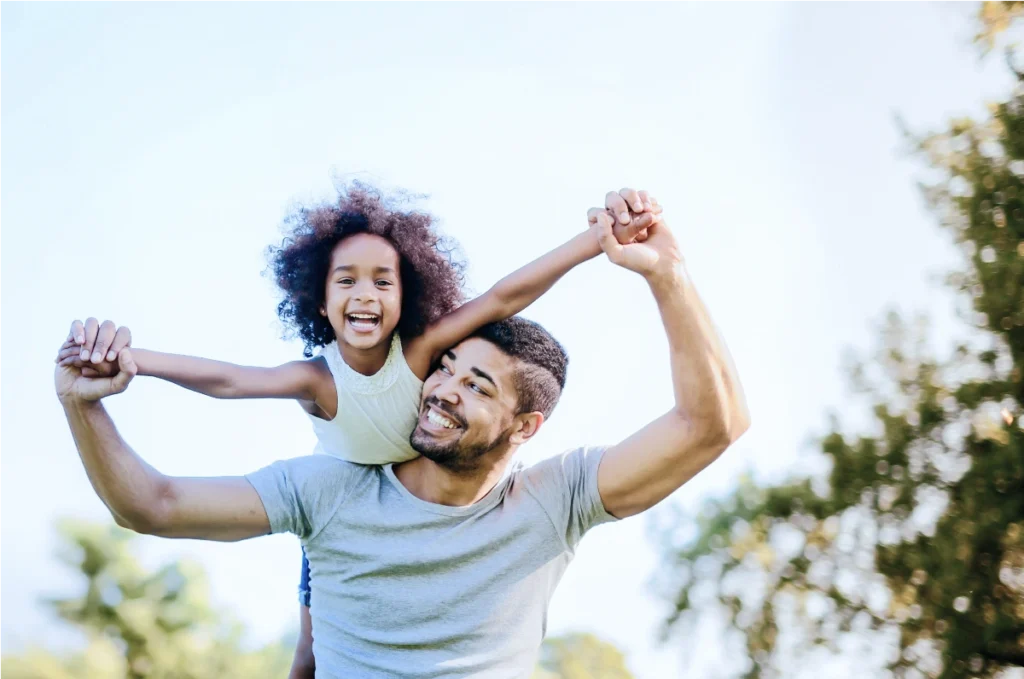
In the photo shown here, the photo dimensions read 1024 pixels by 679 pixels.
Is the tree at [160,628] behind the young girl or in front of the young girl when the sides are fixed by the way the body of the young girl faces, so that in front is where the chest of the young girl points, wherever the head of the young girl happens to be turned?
behind

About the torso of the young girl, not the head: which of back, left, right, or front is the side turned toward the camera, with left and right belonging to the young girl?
front

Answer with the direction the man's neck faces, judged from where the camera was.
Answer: facing the viewer

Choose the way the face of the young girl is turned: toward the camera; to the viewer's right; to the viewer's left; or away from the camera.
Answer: toward the camera

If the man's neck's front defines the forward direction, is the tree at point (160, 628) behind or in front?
behind

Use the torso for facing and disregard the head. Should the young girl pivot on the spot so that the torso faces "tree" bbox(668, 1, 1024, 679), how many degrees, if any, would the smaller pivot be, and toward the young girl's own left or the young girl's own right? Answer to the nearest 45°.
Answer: approximately 135° to the young girl's own left

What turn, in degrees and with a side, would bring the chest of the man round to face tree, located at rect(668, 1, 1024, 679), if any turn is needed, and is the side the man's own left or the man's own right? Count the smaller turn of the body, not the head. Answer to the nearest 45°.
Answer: approximately 135° to the man's own left

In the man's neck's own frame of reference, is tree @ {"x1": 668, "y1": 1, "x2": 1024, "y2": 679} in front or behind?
behind

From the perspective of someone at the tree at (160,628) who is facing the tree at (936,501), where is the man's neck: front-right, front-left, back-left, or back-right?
front-right

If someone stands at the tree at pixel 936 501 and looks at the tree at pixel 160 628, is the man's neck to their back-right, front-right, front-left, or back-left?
front-left

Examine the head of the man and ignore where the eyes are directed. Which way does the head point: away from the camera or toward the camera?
toward the camera

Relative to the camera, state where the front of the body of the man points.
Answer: toward the camera
